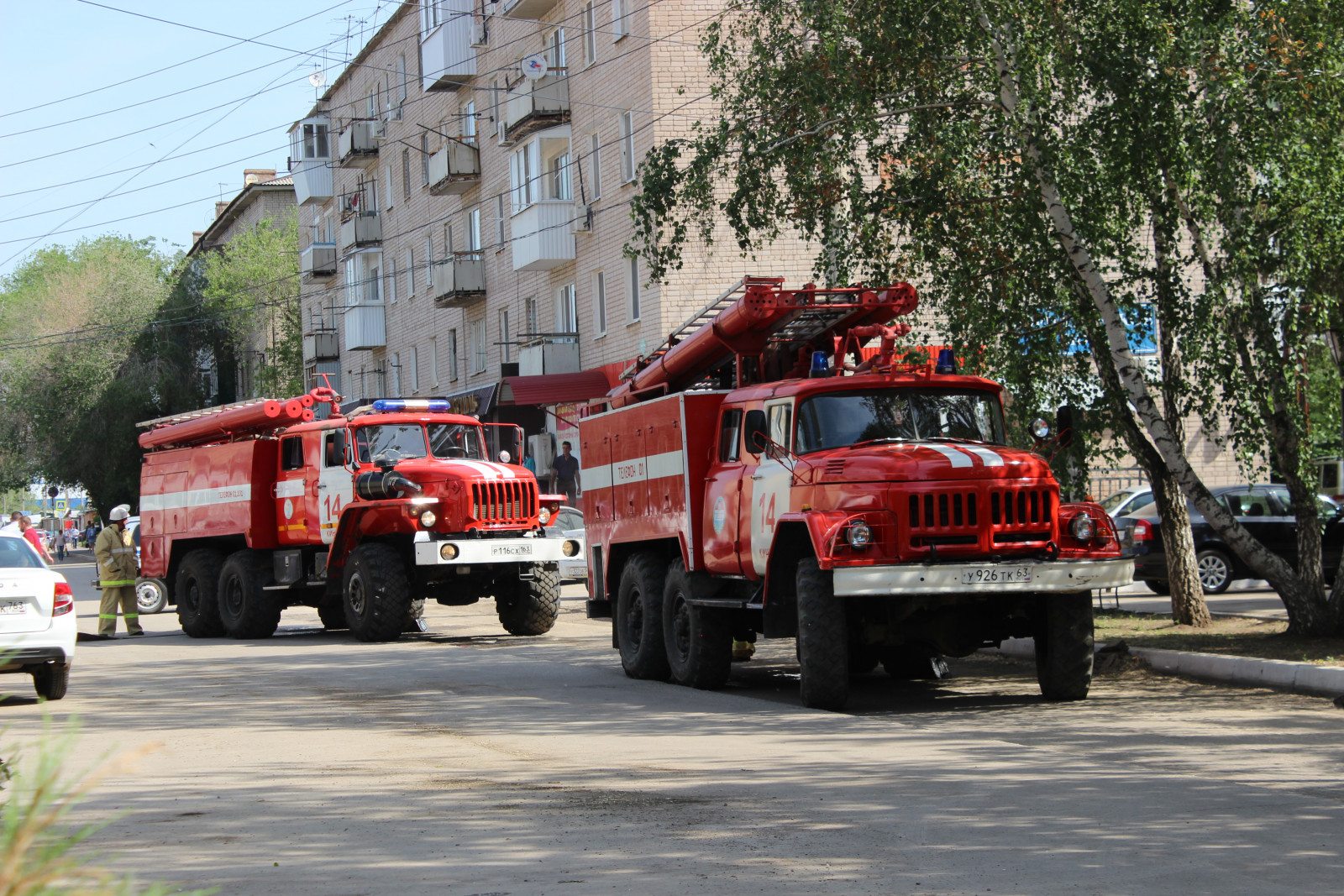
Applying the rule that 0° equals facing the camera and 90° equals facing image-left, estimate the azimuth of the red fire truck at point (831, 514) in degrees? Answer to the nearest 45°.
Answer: approximately 315°

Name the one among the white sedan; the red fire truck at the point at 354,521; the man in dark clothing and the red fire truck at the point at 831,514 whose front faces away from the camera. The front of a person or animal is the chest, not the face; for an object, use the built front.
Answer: the white sedan

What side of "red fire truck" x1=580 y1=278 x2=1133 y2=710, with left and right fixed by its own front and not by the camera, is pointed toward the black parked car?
left

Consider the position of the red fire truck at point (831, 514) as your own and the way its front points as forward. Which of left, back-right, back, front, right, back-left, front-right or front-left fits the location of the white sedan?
back-right

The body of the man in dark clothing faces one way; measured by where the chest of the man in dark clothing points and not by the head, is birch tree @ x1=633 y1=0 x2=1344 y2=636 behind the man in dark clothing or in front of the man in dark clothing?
in front

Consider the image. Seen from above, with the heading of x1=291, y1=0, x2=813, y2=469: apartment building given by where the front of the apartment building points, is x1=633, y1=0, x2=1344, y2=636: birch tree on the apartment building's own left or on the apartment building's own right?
on the apartment building's own left

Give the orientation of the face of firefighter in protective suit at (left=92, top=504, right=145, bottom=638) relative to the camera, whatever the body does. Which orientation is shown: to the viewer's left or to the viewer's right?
to the viewer's right

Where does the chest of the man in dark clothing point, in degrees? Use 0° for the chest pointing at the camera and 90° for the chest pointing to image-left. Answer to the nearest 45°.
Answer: approximately 0°

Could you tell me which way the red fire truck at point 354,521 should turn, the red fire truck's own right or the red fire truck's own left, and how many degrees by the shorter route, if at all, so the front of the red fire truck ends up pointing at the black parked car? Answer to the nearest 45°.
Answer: approximately 45° to the red fire truck's own left

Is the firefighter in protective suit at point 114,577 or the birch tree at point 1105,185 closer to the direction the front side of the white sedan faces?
the firefighter in protective suit

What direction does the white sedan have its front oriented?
away from the camera

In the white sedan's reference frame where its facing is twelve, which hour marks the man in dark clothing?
The man in dark clothing is roughly at 1 o'clock from the white sedan.

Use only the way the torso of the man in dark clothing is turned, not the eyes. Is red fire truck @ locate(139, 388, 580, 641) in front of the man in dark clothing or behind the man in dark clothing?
in front

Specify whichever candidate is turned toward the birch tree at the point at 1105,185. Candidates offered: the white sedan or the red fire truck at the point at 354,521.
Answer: the red fire truck
